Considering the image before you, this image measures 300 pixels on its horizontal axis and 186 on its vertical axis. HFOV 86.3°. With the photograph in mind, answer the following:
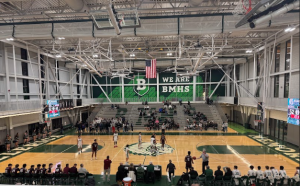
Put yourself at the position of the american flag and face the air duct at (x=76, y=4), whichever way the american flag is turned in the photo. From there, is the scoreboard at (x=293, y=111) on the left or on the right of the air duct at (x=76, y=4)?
left

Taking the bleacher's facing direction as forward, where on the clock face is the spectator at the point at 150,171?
The spectator is roughly at 12 o'clock from the bleacher.

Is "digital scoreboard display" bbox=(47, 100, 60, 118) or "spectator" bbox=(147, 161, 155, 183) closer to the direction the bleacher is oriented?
the spectator

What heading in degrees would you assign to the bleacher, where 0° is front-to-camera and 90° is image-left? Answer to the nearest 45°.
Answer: approximately 0°

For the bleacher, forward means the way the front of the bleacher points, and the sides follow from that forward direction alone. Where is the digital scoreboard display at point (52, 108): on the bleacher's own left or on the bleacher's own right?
on the bleacher's own right

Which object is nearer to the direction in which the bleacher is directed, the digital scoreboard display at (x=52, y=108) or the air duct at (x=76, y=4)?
the air duct
